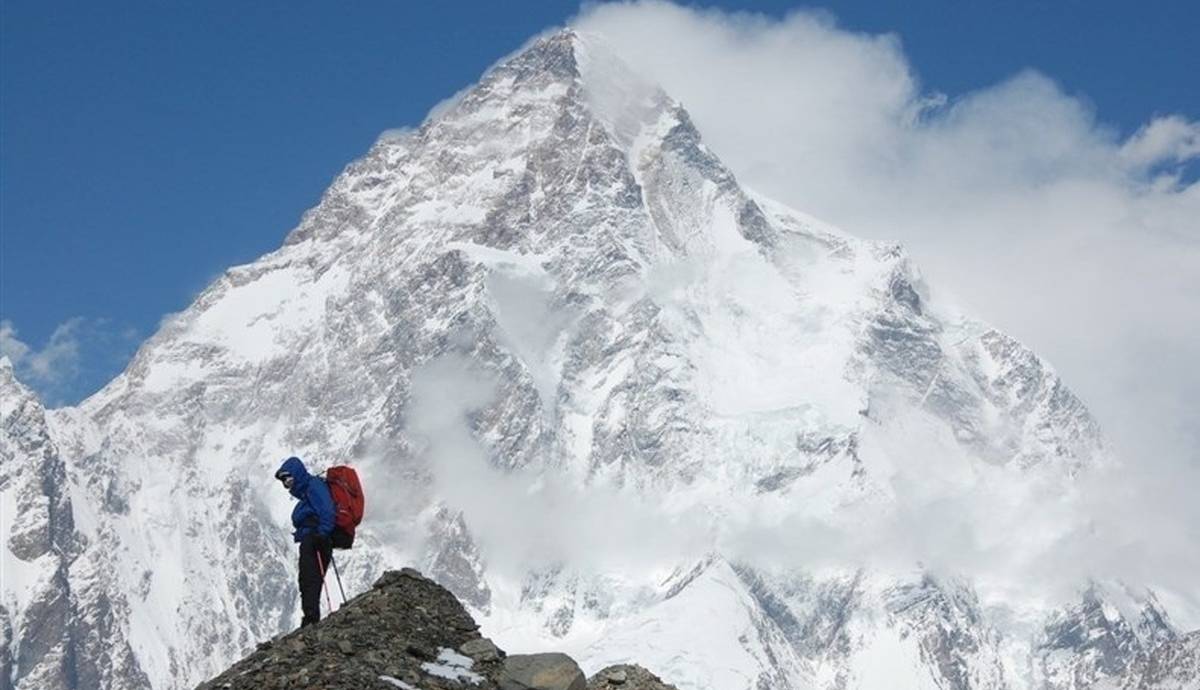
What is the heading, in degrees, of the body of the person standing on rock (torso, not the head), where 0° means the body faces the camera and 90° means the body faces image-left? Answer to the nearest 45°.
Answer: approximately 90°

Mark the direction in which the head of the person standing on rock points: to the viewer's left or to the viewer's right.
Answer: to the viewer's left
